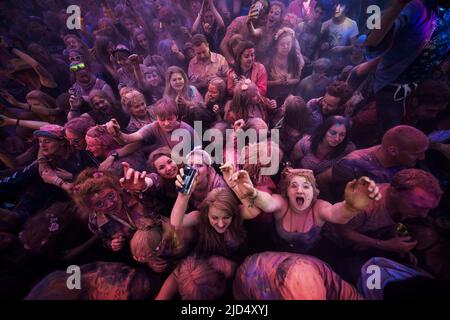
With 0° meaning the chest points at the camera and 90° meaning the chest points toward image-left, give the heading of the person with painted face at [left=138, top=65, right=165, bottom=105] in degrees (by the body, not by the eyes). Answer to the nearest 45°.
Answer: approximately 0°

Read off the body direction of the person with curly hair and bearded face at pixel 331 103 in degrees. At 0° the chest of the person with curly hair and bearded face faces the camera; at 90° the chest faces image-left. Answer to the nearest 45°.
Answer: approximately 45°

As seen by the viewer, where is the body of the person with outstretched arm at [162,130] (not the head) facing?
toward the camera

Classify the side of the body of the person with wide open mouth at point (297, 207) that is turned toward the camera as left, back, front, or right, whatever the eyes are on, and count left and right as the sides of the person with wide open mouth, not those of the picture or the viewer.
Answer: front

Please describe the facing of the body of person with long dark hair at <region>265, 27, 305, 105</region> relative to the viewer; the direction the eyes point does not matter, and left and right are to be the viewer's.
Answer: facing the viewer

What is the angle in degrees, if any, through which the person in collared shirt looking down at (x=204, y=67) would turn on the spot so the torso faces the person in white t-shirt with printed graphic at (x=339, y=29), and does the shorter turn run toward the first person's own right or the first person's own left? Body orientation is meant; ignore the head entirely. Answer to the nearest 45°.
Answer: approximately 90° to the first person's own left

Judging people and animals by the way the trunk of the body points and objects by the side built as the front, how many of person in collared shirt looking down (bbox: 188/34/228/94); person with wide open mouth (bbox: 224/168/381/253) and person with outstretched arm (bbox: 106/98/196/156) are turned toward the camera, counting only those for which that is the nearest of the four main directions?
3

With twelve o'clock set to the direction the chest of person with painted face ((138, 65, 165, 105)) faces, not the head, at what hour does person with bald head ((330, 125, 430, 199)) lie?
person with bald head ((330, 125, 430, 199)) is roughly at 10 o'clock from person with painted face ((138, 65, 165, 105)).

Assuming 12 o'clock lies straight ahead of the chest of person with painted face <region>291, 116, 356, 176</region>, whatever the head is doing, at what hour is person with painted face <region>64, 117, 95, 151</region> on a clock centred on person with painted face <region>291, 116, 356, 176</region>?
person with painted face <region>64, 117, 95, 151</region> is roughly at 4 o'clock from person with painted face <region>291, 116, 356, 176</region>.
